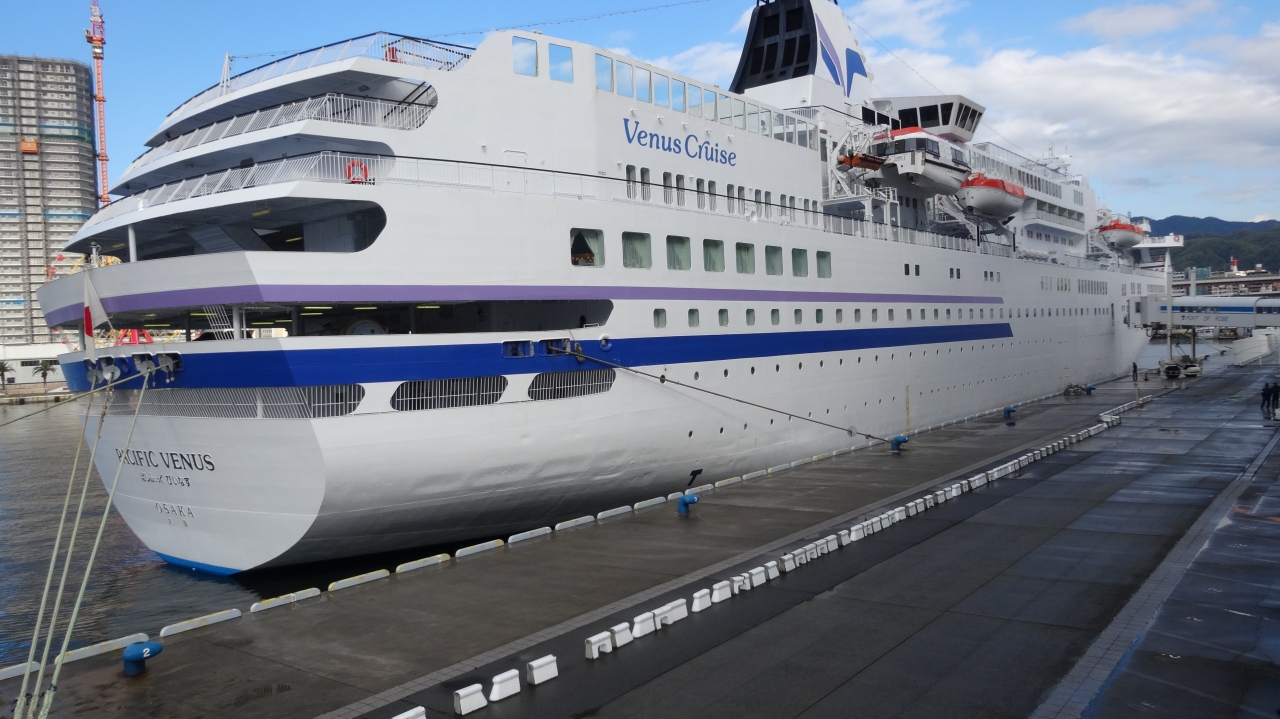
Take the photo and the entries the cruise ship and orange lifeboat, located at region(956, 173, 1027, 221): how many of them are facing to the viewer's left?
0

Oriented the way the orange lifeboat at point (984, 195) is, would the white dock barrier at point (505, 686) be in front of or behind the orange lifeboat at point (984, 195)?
behind

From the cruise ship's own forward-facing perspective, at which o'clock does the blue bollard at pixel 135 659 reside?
The blue bollard is roughly at 5 o'clock from the cruise ship.

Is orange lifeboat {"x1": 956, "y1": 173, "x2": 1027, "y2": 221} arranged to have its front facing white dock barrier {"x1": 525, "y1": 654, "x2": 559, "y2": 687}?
no

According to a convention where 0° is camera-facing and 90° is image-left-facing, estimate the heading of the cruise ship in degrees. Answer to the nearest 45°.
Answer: approximately 225°

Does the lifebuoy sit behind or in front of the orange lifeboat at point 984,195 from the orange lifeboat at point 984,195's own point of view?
behind

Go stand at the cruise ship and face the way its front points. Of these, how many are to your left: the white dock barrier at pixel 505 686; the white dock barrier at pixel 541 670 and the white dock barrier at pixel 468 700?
0

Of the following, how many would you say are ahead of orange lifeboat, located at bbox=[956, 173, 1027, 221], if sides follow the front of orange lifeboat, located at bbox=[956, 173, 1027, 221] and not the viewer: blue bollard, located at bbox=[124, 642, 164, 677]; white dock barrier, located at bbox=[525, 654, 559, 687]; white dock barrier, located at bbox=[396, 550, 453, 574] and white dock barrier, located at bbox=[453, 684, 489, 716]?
0

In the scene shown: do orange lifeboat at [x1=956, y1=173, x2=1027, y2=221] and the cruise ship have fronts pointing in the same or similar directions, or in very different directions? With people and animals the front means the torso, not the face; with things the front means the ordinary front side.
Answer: same or similar directions

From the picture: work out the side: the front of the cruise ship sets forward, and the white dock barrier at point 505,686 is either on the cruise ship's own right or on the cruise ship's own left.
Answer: on the cruise ship's own right

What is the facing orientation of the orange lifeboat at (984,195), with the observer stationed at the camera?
facing away from the viewer and to the right of the viewer

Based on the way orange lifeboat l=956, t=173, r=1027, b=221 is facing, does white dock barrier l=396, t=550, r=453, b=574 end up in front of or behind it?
behind
